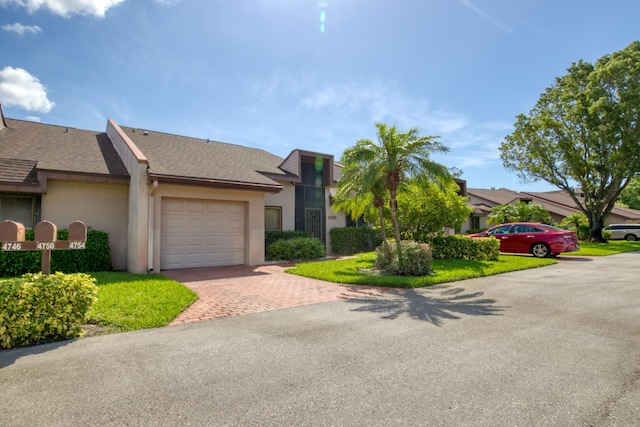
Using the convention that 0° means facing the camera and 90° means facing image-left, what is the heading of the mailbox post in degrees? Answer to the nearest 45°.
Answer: approximately 0°

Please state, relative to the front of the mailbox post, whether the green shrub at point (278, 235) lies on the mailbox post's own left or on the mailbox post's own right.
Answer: on the mailbox post's own left

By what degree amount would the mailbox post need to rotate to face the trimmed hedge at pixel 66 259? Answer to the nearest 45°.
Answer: approximately 180°

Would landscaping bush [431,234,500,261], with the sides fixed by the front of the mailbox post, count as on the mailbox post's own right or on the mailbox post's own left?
on the mailbox post's own left

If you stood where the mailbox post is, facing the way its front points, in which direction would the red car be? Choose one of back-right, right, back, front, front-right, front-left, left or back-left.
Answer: left

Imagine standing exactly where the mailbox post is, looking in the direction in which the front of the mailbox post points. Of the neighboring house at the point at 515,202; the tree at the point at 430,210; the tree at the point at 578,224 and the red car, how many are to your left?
4

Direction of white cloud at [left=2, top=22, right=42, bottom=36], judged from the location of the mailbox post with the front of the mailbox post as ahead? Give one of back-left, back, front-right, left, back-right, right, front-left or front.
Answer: back

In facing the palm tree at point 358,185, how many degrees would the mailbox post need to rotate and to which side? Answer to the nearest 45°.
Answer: approximately 90° to its left

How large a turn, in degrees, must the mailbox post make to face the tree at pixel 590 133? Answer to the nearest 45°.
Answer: approximately 90° to its left

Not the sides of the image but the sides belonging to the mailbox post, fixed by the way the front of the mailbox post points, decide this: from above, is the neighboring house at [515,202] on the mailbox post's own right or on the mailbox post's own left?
on the mailbox post's own left

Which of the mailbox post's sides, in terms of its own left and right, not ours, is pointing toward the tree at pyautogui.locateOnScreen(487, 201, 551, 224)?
left
